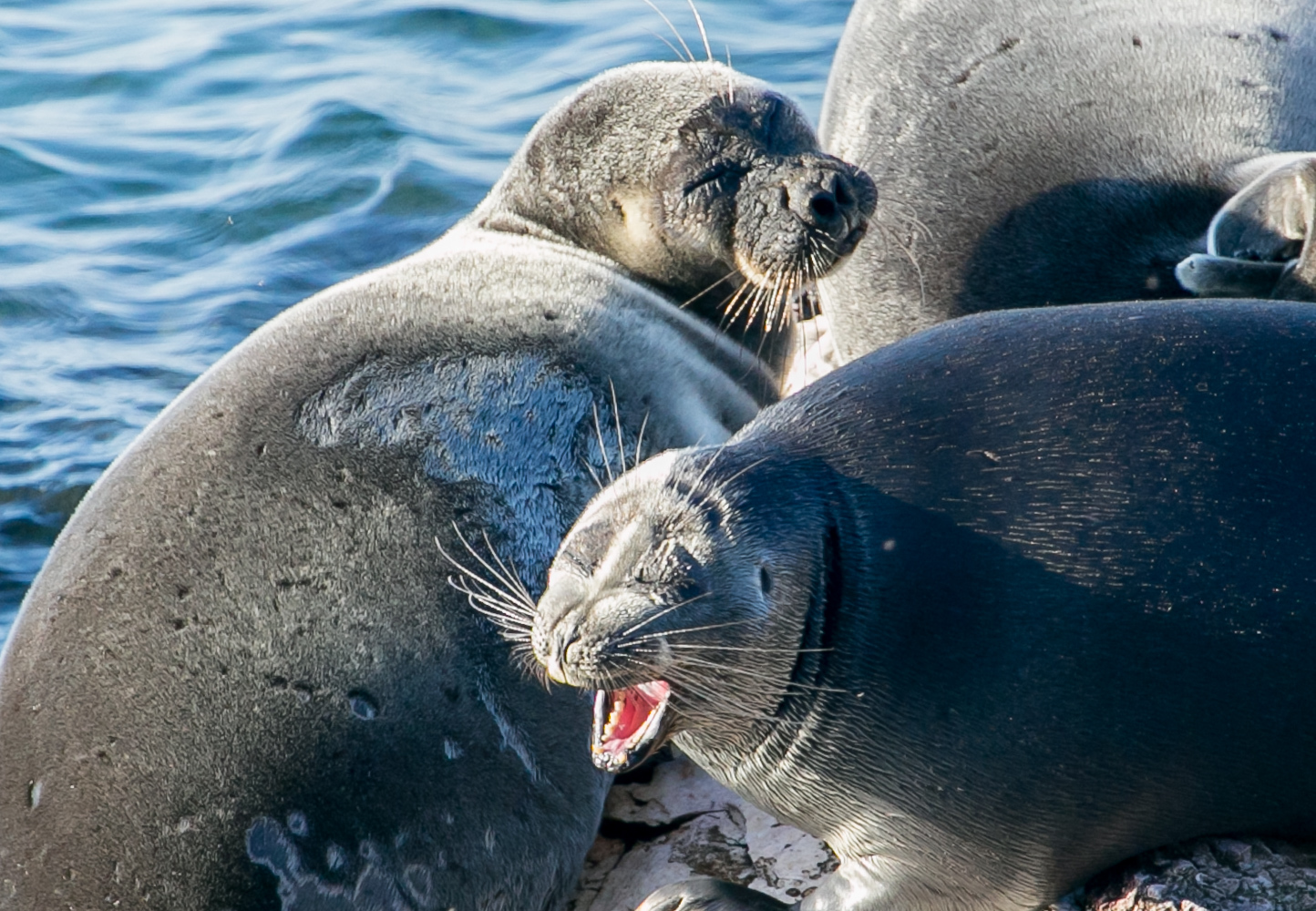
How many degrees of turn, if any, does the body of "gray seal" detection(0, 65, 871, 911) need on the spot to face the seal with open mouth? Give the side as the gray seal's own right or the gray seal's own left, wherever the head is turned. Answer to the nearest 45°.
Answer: approximately 45° to the gray seal's own right
